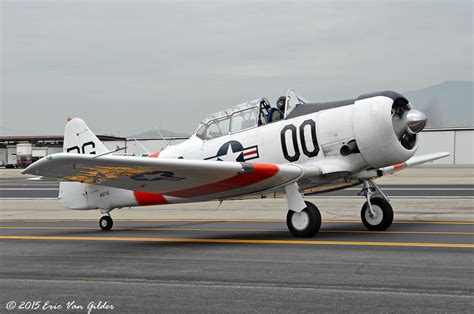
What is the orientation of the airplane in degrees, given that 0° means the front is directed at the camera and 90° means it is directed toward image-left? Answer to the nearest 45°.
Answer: approximately 315°
